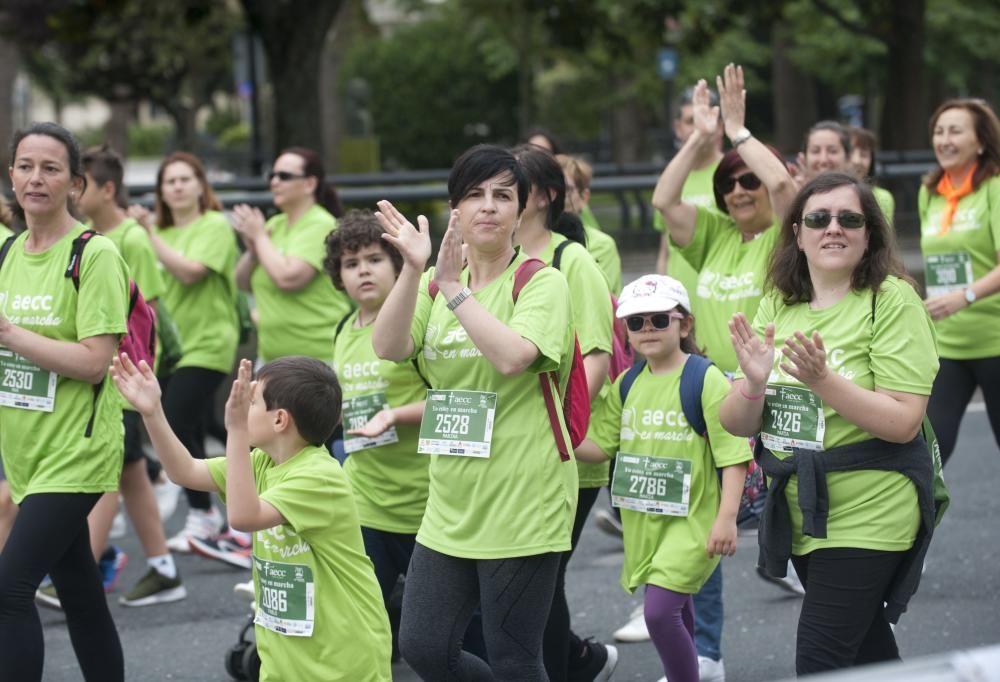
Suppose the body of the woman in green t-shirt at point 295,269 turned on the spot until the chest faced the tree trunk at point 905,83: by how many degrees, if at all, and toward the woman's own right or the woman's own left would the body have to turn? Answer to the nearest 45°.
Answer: approximately 180°

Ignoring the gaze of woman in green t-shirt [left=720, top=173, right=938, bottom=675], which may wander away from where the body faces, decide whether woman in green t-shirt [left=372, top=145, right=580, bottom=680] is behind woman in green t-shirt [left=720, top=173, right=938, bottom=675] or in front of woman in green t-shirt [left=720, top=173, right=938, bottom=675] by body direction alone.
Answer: in front

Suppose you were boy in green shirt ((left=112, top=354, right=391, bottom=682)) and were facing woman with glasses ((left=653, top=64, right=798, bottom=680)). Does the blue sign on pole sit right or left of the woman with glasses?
left

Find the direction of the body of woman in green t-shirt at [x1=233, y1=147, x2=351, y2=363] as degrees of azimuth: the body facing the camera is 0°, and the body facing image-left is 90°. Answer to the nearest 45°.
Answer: approximately 45°

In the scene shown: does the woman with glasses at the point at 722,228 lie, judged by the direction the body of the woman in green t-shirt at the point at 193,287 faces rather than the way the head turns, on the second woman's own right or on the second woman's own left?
on the second woman's own left
